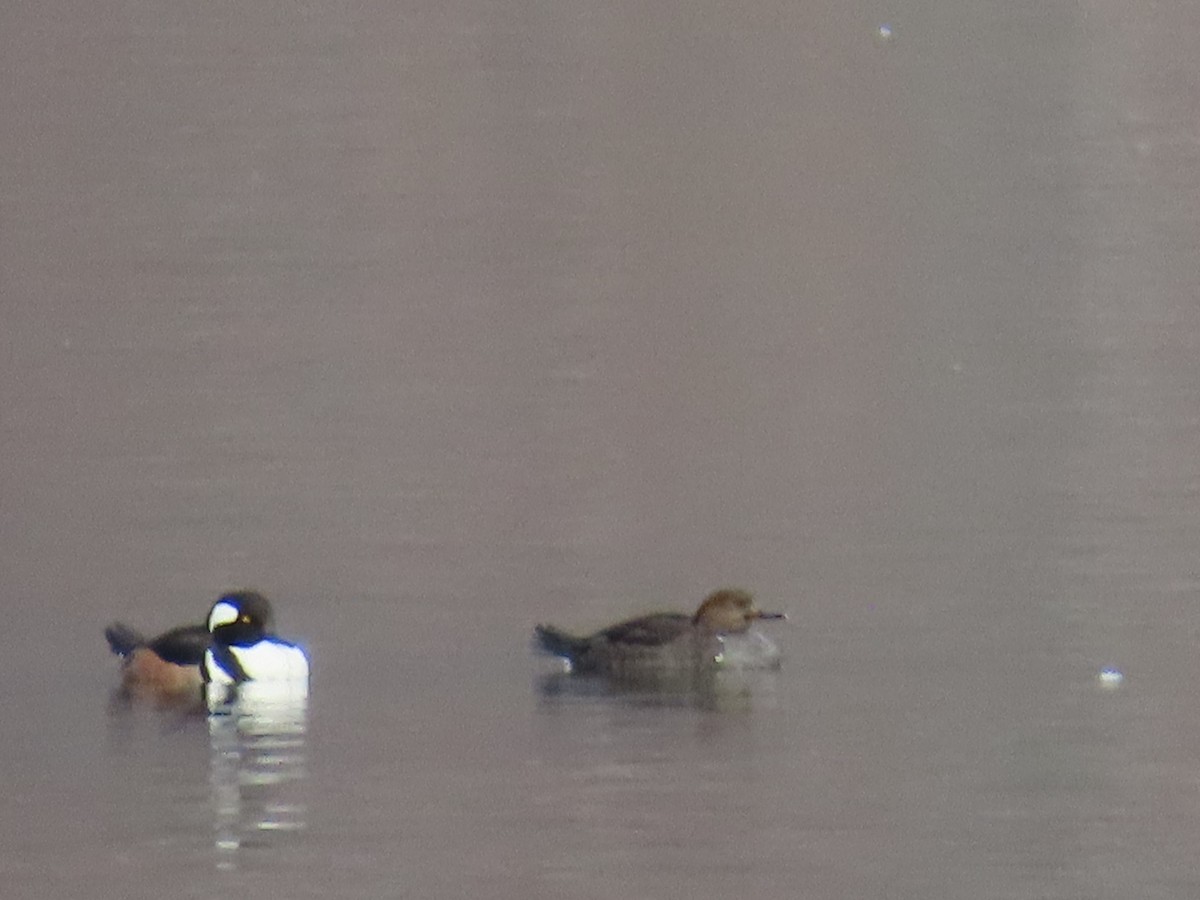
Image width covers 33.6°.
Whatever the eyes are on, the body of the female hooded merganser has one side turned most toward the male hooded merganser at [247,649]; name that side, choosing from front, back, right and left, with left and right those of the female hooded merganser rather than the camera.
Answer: back

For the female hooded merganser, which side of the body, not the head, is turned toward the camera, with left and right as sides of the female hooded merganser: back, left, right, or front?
right

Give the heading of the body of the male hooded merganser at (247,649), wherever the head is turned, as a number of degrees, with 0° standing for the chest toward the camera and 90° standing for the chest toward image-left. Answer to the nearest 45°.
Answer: approximately 315°

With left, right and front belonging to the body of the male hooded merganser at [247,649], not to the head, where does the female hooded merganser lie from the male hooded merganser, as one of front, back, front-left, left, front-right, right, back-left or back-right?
front-left
